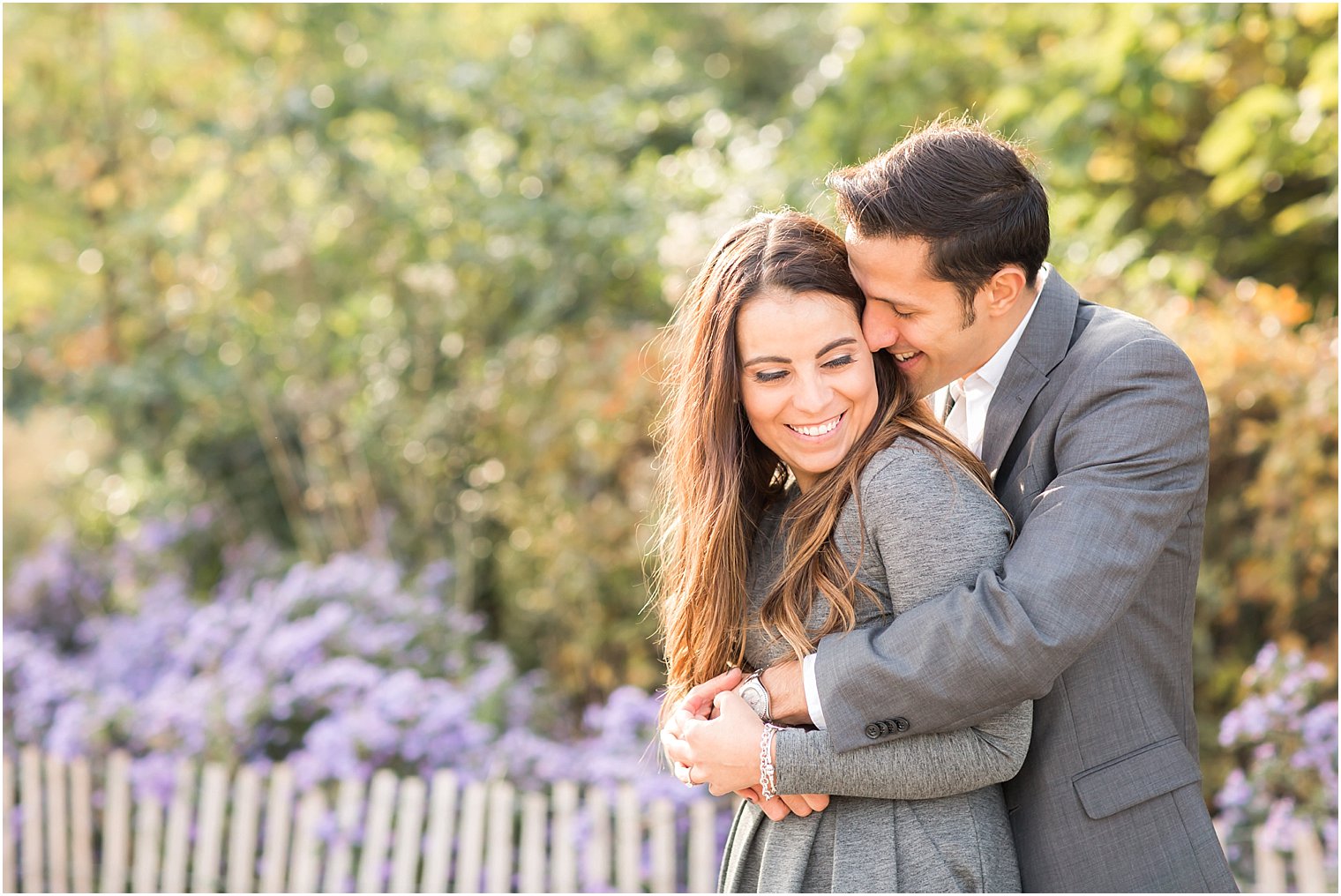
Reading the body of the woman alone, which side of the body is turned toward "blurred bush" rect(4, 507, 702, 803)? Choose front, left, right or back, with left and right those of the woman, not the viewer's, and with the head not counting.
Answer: right

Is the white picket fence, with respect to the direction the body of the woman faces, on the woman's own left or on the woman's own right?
on the woman's own right

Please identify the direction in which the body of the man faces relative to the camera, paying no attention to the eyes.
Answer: to the viewer's left

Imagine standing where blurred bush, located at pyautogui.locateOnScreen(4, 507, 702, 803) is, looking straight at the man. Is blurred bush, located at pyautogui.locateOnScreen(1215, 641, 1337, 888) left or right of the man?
left

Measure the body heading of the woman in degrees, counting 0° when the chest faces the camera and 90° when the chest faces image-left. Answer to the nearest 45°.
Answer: approximately 45°

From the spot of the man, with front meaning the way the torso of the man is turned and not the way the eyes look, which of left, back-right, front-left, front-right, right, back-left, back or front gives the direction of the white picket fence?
front-right
